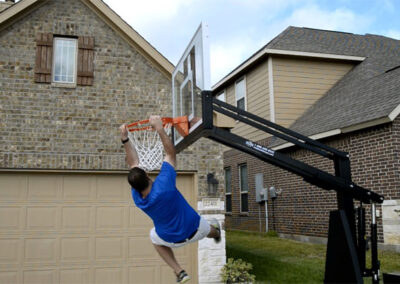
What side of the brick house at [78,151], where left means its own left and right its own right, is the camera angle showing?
front

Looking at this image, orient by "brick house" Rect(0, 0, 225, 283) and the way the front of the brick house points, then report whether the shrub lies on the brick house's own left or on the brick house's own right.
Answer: on the brick house's own left

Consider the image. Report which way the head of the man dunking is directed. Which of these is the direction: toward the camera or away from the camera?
away from the camera

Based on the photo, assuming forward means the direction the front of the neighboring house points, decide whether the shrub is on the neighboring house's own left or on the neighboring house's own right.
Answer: on the neighboring house's own right

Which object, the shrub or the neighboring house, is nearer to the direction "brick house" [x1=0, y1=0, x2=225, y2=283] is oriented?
the shrub

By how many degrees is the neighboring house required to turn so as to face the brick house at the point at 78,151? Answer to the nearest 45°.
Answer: approximately 90° to its right

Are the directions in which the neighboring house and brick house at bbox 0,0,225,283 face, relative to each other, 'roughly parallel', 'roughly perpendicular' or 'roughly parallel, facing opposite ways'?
roughly parallel

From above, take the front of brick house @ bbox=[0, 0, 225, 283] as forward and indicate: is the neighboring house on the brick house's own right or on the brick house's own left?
on the brick house's own left

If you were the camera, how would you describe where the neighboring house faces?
facing the viewer and to the right of the viewer
